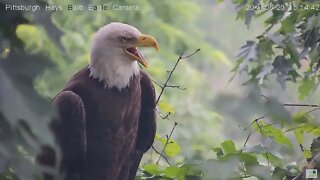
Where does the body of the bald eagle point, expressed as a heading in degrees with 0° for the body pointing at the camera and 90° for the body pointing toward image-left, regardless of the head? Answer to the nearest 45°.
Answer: approximately 315°
